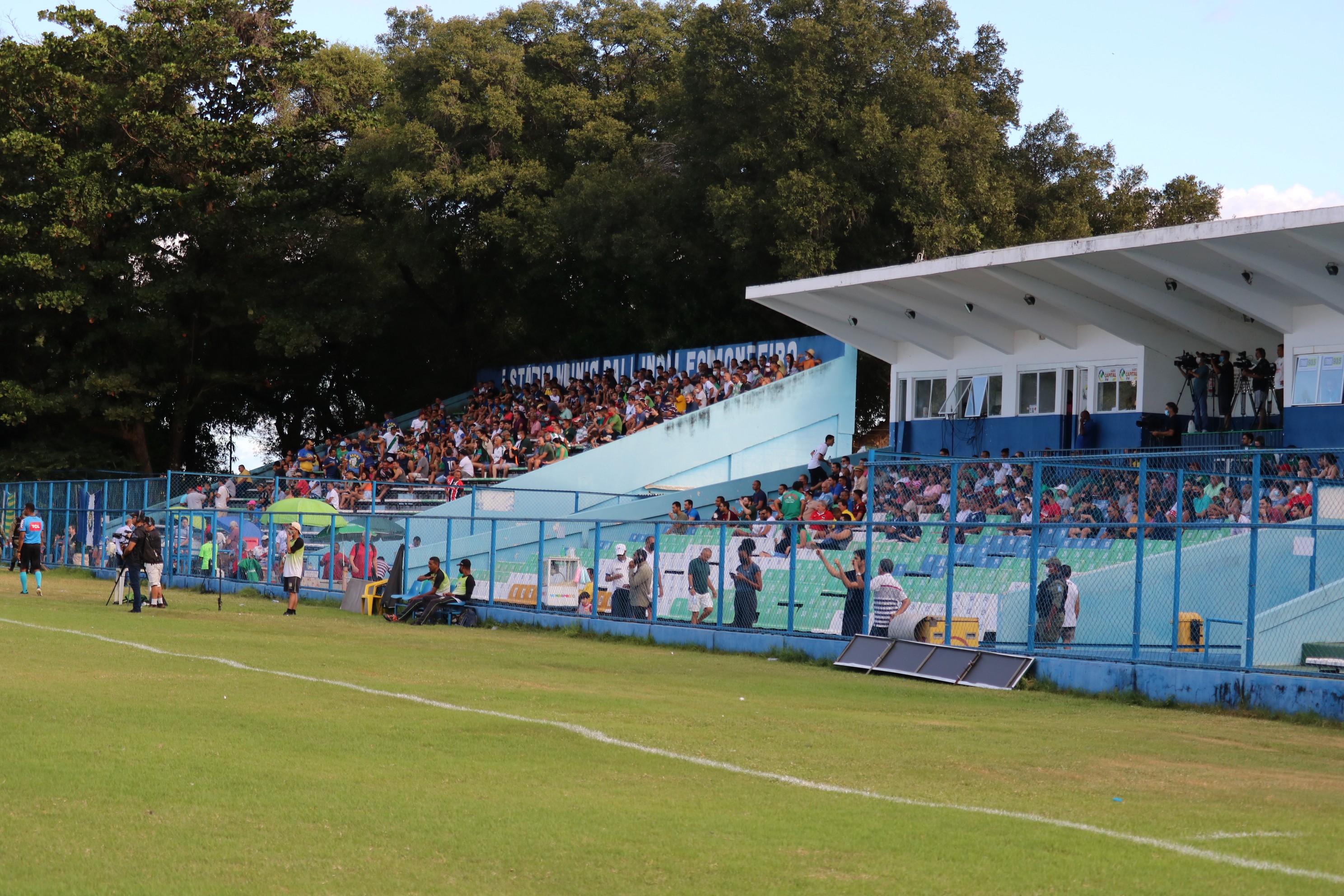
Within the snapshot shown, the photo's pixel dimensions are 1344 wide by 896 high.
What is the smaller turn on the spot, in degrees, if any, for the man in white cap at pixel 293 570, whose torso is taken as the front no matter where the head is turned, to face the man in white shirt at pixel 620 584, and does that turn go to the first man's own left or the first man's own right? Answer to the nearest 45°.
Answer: approximately 90° to the first man's own left

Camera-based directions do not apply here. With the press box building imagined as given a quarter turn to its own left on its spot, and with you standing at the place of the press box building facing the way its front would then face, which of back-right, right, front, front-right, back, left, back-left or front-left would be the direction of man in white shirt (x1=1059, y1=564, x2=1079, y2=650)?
front-right

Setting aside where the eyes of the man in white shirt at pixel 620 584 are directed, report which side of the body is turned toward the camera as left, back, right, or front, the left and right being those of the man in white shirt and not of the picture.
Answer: front

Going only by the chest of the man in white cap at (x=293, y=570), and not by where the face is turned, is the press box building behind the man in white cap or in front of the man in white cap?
behind

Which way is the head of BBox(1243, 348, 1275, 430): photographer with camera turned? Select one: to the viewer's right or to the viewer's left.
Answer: to the viewer's left

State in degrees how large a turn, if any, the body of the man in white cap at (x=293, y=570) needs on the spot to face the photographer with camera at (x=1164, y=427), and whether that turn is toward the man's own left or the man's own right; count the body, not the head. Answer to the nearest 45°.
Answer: approximately 135° to the man's own left

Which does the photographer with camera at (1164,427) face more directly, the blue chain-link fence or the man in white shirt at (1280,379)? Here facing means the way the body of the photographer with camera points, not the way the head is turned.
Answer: the blue chain-link fence
